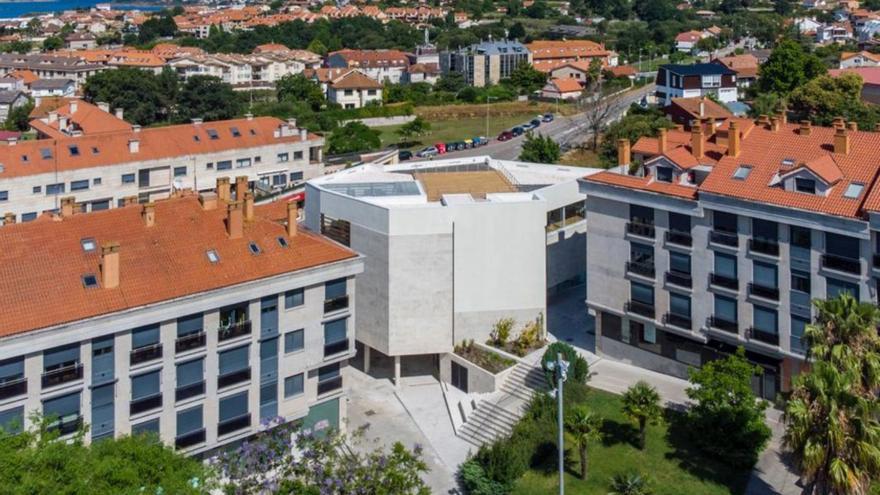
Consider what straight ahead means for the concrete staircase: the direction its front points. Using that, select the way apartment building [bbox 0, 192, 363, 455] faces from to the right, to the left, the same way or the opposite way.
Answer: to the left

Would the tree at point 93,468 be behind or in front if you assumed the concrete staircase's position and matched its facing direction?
in front

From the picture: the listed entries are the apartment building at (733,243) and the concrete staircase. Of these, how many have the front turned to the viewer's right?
0

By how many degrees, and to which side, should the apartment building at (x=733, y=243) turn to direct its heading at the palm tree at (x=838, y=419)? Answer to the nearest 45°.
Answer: approximately 45° to its left

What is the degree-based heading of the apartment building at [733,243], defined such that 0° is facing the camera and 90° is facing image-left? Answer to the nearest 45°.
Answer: approximately 45°

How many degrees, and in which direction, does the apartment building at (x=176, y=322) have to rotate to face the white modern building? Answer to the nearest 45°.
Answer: approximately 90° to its left

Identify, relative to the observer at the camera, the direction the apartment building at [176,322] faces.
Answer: facing the viewer and to the right of the viewer
